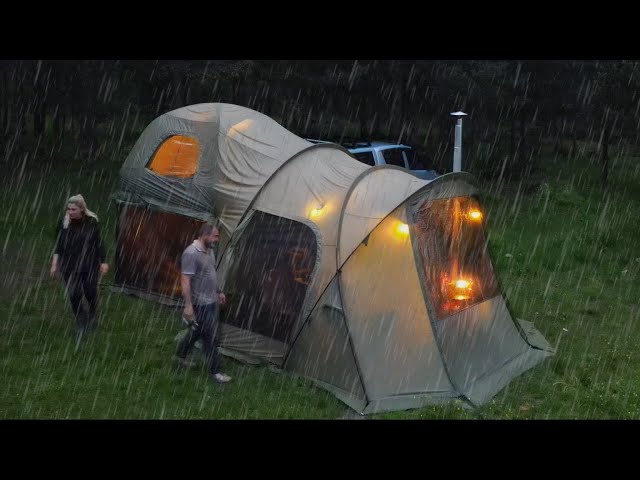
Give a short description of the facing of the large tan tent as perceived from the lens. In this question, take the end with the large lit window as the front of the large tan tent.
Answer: facing the viewer and to the right of the viewer

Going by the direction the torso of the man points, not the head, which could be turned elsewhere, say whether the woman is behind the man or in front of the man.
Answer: behind

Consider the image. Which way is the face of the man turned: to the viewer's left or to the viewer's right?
to the viewer's right
